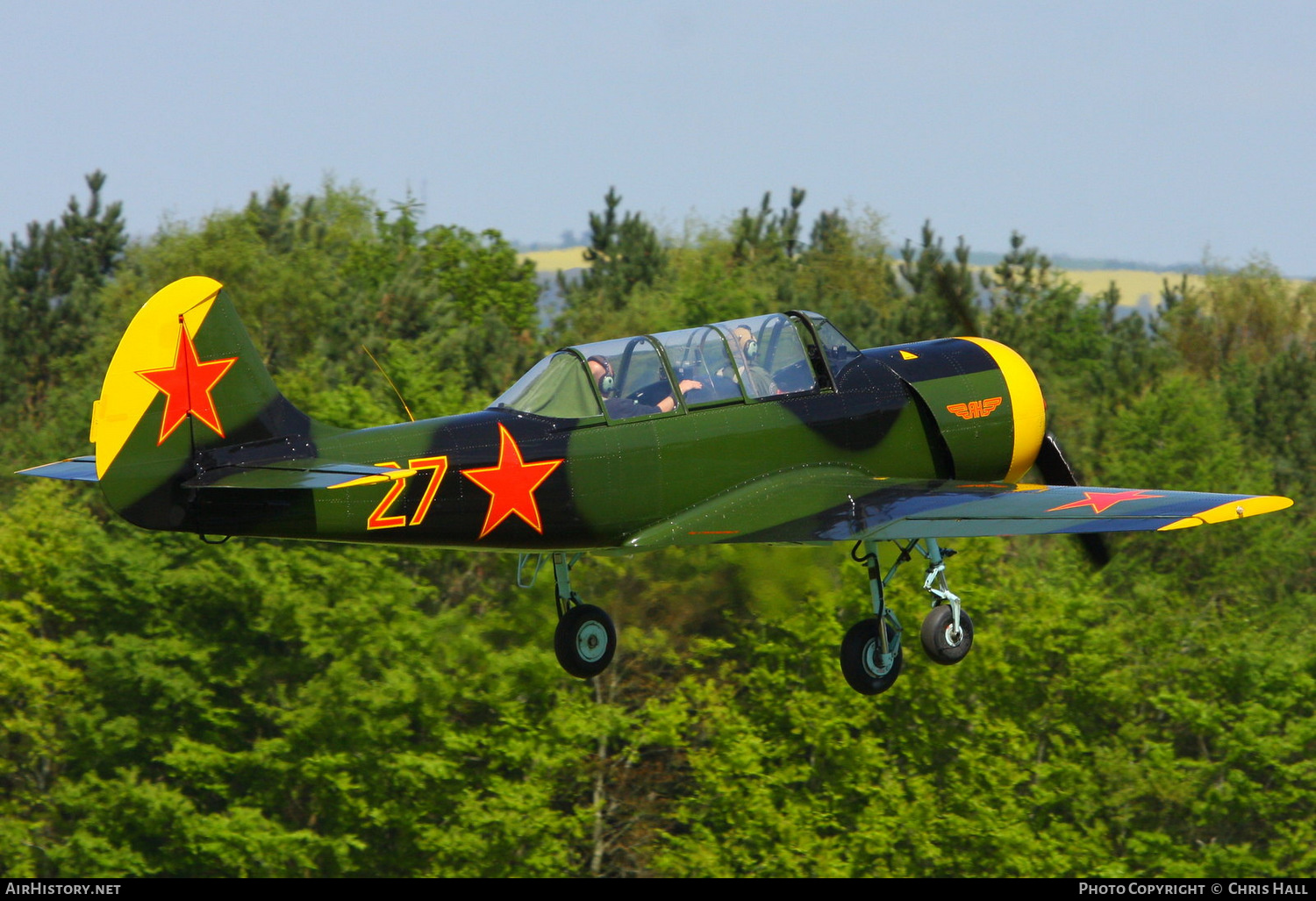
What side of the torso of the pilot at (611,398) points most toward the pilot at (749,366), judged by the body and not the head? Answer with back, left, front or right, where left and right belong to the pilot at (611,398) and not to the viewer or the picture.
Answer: front

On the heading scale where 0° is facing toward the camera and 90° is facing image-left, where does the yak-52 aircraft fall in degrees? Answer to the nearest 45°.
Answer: approximately 225°

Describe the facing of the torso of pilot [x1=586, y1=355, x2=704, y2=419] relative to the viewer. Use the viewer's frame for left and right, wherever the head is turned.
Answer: facing away from the viewer and to the right of the viewer
